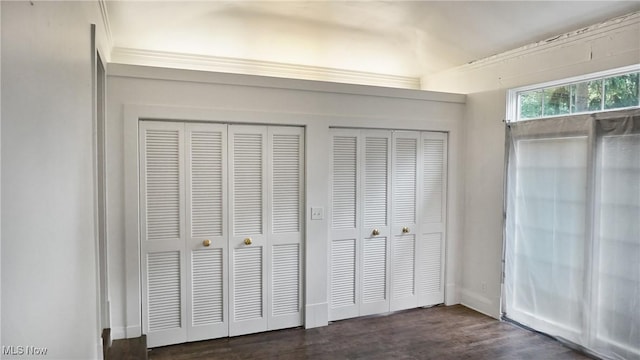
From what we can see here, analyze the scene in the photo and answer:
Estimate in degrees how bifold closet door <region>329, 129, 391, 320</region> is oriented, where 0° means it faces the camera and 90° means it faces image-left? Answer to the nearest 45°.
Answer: approximately 315°

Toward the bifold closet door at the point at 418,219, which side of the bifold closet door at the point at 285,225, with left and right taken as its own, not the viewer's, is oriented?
left

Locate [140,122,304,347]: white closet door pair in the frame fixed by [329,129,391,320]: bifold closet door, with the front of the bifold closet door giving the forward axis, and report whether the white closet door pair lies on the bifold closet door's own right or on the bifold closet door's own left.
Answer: on the bifold closet door's own right

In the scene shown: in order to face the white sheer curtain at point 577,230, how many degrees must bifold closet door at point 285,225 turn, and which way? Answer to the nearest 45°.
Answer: approximately 90° to its left

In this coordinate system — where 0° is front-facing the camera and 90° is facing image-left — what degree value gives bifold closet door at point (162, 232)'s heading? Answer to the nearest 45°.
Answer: approximately 0°

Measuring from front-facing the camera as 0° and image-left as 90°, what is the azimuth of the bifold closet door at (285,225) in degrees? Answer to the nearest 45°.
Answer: approximately 0°

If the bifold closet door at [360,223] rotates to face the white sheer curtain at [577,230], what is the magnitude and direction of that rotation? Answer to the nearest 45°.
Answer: approximately 45° to its left

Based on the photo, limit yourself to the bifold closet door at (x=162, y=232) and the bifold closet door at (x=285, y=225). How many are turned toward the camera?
2
